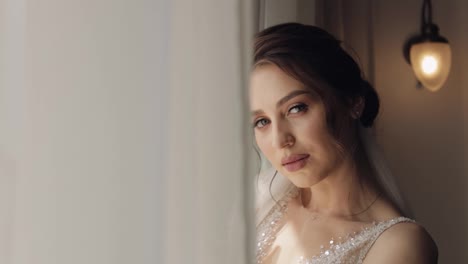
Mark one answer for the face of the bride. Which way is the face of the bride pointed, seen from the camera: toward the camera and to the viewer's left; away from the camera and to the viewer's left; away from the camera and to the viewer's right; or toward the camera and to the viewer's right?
toward the camera and to the viewer's left

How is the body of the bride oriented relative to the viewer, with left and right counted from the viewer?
facing the viewer and to the left of the viewer
